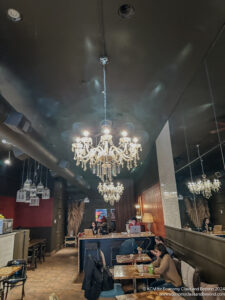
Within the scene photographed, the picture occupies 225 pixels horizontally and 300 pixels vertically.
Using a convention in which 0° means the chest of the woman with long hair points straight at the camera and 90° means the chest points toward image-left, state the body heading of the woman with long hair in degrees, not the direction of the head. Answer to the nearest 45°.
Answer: approximately 90°

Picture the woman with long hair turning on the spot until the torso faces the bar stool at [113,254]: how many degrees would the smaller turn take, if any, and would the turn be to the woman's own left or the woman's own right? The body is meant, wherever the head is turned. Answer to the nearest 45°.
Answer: approximately 45° to the woman's own right

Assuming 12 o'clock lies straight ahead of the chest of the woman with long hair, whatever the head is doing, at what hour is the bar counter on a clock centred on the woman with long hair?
The bar counter is roughly at 2 o'clock from the woman with long hair.

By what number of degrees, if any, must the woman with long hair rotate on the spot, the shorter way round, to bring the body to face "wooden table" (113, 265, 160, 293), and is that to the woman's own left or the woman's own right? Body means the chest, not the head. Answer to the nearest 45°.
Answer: approximately 45° to the woman's own left
